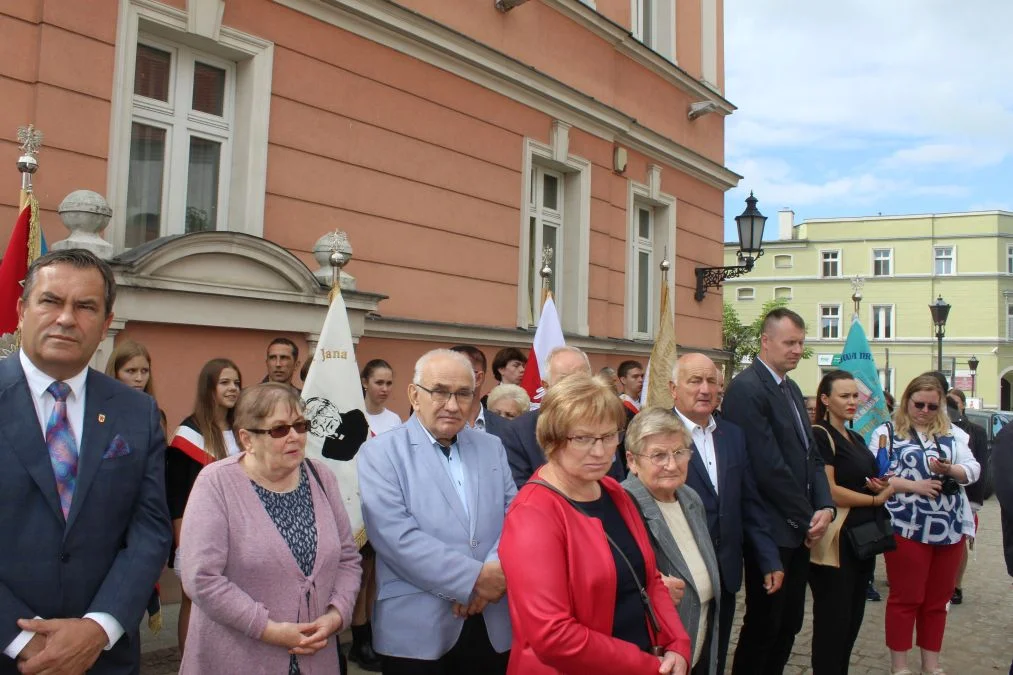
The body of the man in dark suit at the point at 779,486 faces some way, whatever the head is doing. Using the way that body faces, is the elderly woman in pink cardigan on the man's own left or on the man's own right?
on the man's own right

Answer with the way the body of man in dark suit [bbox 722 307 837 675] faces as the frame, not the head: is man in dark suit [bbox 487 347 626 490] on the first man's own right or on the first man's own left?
on the first man's own right

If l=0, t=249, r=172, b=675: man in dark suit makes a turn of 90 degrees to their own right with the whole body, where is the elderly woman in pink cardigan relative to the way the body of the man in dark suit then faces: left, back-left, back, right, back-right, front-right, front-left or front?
back

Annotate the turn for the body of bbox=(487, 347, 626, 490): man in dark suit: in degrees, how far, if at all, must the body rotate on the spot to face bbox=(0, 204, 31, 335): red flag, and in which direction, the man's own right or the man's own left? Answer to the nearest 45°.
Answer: approximately 135° to the man's own right

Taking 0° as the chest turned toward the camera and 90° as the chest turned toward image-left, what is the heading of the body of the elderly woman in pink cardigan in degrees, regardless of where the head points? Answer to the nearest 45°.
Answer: approximately 315°

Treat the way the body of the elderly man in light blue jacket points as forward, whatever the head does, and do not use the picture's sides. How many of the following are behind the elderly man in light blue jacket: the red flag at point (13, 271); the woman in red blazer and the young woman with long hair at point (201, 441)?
2

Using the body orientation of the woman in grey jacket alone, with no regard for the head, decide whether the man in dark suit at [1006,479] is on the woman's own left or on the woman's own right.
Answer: on the woman's own left

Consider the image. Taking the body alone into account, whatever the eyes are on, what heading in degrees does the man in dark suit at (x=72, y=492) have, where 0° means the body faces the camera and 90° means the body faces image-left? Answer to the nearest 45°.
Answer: approximately 0°

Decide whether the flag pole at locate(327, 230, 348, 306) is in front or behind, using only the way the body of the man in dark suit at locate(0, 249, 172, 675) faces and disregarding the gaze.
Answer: behind

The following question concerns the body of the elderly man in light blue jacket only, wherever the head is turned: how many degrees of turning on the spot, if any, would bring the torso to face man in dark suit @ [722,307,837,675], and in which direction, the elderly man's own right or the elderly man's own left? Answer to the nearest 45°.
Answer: approximately 90° to the elderly man's own left
